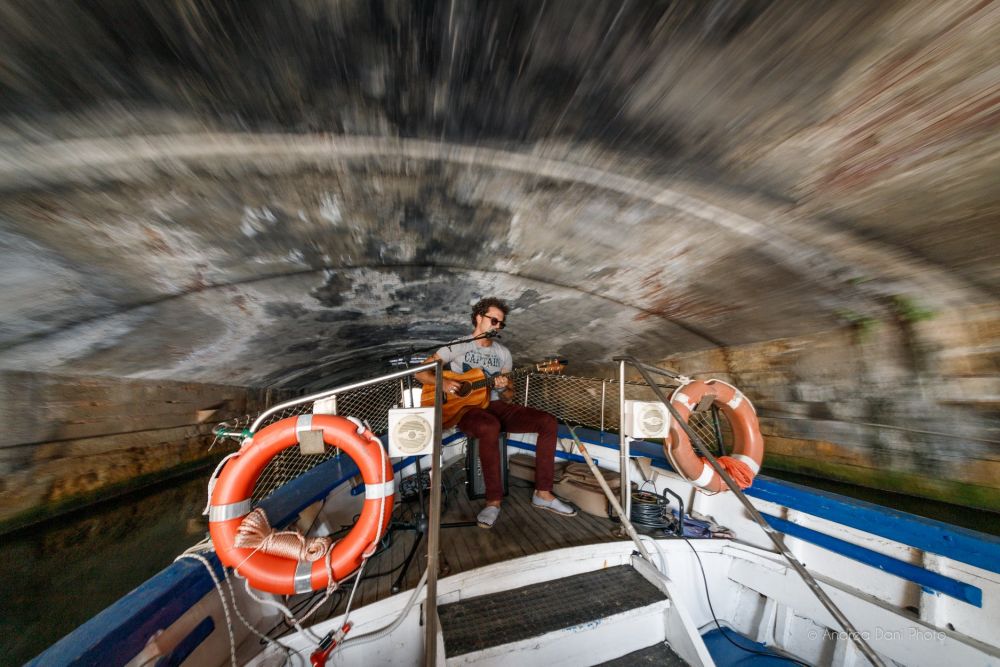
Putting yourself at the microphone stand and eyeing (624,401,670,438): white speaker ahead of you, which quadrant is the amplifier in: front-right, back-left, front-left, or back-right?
front-left

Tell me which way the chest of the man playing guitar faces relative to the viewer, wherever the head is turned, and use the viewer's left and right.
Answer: facing the viewer

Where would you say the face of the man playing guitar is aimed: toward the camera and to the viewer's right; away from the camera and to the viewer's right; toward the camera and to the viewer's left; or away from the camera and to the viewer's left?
toward the camera and to the viewer's right

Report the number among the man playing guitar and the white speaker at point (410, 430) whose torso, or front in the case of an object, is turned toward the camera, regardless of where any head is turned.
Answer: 2

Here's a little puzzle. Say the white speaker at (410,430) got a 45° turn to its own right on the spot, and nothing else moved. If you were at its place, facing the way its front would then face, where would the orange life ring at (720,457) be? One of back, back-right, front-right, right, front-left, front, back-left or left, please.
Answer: back-left

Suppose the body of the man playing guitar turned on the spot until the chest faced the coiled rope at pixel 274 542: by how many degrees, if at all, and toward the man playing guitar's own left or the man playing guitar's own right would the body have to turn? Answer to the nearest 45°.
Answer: approximately 45° to the man playing guitar's own right

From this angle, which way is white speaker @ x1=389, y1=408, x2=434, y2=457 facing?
toward the camera

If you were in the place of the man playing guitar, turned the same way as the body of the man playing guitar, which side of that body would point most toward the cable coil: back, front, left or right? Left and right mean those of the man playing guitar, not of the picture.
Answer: left

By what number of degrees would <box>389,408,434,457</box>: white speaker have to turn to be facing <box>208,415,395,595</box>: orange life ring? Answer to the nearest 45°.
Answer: approximately 90° to its right

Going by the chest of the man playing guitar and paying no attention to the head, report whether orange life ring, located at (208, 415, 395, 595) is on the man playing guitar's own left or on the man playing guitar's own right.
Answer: on the man playing guitar's own right
